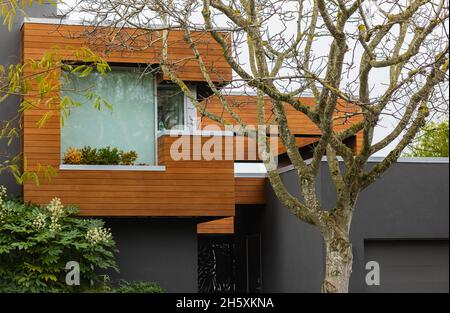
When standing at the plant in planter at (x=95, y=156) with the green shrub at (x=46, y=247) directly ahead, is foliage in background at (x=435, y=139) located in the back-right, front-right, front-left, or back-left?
back-left

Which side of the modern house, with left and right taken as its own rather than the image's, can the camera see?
front

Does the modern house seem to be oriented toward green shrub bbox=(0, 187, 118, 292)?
no

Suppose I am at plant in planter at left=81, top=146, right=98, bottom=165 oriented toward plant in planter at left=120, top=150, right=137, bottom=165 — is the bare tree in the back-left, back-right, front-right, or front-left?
front-right

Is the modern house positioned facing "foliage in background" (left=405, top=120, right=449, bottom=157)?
no
